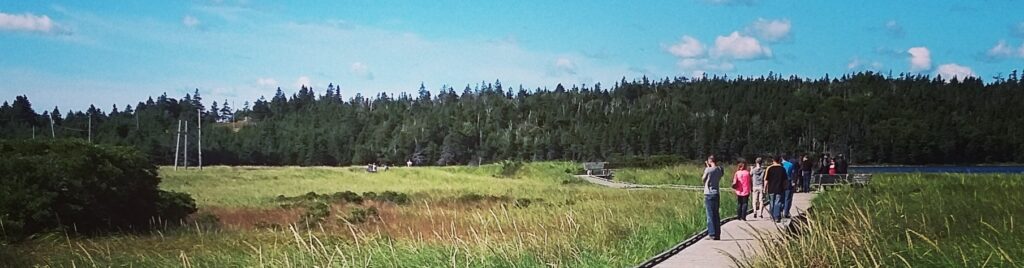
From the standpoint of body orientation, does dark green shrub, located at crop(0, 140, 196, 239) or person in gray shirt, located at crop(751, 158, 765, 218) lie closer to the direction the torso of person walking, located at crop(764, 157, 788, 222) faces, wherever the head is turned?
the person in gray shirt

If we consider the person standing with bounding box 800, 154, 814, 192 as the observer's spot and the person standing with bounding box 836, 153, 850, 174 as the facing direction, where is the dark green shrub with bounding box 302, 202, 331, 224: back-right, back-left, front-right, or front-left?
back-left

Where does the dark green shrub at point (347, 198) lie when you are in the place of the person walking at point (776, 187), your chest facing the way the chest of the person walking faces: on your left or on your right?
on your left

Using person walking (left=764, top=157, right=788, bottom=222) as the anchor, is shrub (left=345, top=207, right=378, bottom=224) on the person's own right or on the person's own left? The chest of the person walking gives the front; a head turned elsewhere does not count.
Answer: on the person's own left

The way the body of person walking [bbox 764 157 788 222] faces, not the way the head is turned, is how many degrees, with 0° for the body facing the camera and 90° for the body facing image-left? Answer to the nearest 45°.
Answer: approximately 180°

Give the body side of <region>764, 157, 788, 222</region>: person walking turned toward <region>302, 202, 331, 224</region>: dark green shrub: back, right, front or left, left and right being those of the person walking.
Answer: left
